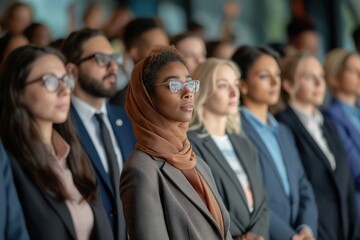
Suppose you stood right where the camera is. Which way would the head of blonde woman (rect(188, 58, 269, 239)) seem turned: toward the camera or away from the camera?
toward the camera

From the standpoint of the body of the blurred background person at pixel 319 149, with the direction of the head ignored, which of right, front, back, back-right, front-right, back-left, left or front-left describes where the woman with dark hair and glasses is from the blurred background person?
right

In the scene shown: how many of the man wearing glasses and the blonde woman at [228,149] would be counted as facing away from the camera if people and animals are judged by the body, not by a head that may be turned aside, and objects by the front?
0

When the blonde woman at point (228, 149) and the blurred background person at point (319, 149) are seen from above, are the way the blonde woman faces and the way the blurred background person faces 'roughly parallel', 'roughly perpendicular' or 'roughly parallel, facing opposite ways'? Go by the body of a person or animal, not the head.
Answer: roughly parallel

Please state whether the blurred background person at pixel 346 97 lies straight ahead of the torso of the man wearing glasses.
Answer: no

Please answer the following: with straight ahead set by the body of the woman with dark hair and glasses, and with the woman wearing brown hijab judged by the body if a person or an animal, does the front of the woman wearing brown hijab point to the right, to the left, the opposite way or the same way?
the same way

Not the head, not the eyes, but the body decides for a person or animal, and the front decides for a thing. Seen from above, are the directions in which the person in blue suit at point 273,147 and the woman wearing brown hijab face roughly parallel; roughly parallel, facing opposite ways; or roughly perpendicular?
roughly parallel
